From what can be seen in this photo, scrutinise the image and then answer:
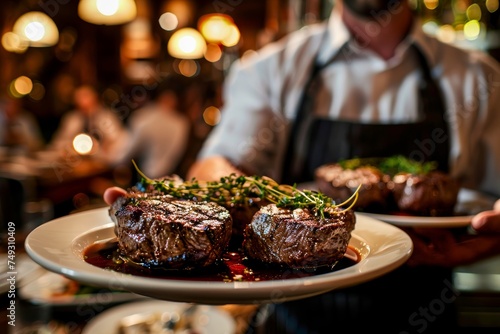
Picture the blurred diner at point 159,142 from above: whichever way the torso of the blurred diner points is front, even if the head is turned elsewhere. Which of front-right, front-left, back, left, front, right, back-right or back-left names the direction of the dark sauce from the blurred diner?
back-left

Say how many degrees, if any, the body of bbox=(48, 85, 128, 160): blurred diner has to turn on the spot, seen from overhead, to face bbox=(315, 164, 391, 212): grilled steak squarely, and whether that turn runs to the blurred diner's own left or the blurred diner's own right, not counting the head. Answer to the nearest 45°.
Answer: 0° — they already face it

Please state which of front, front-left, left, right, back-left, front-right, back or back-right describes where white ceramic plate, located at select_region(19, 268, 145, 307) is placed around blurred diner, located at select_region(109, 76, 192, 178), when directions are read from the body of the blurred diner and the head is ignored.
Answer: back-left

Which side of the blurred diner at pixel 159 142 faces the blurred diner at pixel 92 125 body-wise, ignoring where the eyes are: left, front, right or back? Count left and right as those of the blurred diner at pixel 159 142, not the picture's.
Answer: front

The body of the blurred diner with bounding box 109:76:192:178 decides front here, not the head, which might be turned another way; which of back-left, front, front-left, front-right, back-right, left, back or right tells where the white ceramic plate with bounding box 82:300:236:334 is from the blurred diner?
back-left
